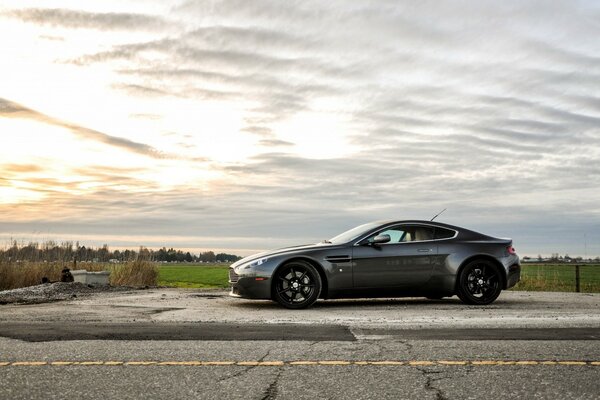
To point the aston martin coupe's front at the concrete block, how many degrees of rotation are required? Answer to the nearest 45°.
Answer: approximately 45° to its right

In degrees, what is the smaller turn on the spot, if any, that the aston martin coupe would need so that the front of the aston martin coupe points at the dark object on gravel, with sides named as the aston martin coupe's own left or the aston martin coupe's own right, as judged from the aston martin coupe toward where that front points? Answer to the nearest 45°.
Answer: approximately 45° to the aston martin coupe's own right

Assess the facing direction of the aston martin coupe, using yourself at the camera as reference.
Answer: facing to the left of the viewer
